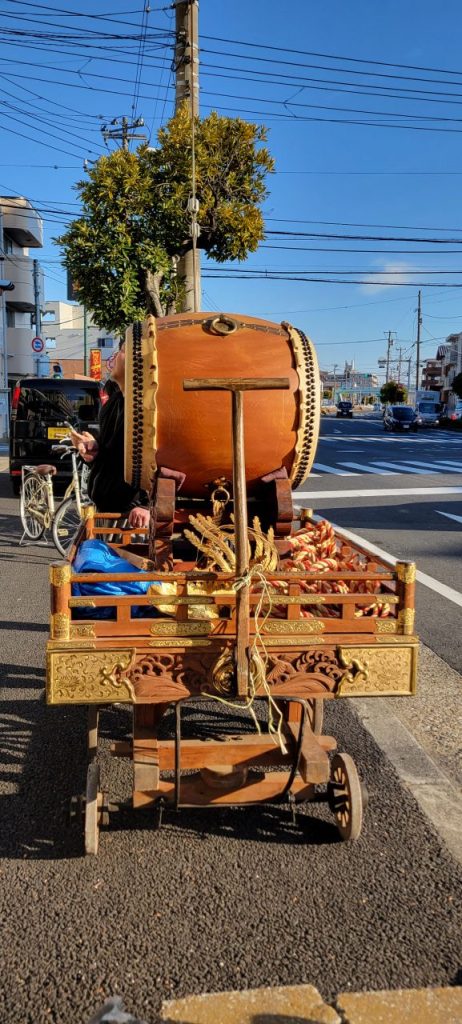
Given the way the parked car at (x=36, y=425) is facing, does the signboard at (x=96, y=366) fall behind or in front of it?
in front

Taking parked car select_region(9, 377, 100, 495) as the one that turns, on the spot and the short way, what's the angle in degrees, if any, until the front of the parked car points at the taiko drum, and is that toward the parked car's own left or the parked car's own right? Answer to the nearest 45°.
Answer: approximately 180°

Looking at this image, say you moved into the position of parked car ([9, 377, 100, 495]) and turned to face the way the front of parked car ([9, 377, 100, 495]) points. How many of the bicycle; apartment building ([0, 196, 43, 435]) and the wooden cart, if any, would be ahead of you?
1

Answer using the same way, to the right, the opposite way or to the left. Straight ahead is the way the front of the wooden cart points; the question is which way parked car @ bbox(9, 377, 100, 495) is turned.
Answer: the opposite way

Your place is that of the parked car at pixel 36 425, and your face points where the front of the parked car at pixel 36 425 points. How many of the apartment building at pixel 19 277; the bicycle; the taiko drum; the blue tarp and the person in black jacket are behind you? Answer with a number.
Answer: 4

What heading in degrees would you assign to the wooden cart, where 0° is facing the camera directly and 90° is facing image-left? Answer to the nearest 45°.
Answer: approximately 0°

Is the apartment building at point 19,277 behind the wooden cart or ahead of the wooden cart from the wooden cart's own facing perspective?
behind

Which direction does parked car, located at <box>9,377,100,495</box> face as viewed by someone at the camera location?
facing away from the viewer

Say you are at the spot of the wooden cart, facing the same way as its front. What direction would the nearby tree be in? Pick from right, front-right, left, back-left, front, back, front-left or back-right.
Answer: back

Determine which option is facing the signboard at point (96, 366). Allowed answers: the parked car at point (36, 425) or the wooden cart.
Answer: the parked car

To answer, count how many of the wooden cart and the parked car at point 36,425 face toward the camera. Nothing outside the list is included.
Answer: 1

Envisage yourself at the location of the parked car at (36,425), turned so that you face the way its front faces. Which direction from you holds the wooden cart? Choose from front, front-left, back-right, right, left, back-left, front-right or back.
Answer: back

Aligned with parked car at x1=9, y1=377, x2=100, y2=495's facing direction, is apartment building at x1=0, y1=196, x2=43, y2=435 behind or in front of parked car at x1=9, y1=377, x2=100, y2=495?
in front

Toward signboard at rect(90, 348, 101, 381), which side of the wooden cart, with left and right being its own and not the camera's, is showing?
back

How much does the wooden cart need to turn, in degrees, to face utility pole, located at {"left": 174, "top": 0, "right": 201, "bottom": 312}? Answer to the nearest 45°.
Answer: approximately 180°

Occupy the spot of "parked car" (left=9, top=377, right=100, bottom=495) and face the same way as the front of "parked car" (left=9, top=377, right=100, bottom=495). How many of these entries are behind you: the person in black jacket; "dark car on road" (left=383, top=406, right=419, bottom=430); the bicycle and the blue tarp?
3
